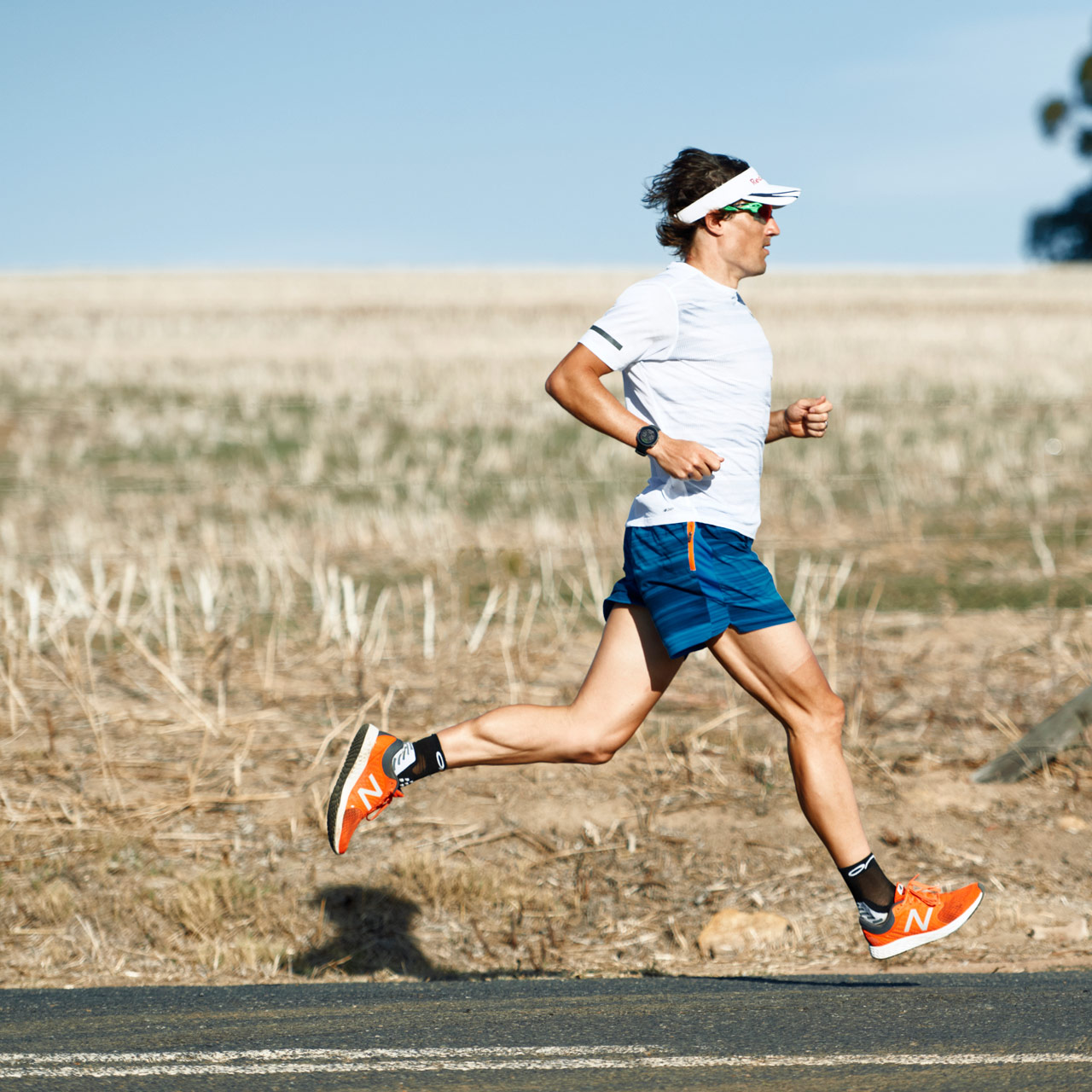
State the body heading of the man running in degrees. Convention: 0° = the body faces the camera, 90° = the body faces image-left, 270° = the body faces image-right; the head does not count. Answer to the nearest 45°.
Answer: approximately 270°

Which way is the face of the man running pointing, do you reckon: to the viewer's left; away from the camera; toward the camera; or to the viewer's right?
to the viewer's right
